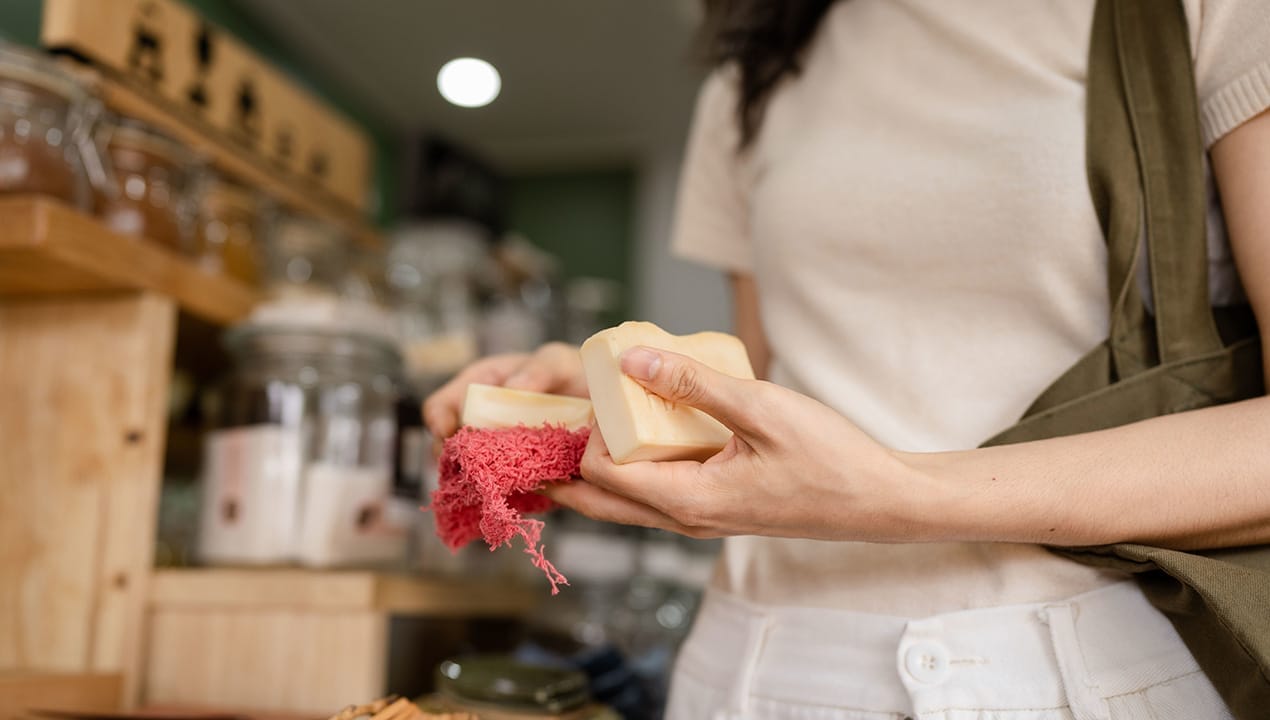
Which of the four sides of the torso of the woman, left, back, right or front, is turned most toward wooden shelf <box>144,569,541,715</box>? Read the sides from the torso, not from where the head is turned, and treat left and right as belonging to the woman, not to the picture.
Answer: right

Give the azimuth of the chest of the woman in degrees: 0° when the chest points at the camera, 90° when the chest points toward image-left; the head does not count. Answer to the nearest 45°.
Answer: approximately 45°

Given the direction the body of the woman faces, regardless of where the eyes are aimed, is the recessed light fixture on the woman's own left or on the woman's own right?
on the woman's own right

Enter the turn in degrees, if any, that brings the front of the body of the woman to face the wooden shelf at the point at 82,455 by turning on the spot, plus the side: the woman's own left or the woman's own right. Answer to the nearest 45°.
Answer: approximately 45° to the woman's own right

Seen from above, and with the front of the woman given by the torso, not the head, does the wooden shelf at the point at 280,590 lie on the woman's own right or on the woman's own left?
on the woman's own right

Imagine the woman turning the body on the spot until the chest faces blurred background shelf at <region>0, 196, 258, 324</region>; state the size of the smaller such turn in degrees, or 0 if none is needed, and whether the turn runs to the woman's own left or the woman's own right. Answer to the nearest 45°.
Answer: approximately 45° to the woman's own right

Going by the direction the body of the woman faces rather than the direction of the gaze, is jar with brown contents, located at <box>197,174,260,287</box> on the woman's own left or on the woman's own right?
on the woman's own right

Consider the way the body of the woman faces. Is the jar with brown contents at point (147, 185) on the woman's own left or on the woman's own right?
on the woman's own right
